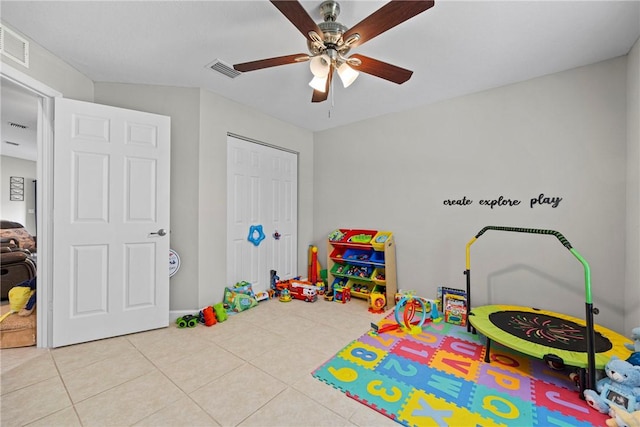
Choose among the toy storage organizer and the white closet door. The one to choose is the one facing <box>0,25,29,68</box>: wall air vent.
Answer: the toy storage organizer

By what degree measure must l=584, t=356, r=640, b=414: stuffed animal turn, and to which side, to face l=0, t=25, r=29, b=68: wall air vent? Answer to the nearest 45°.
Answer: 0° — it already faces it

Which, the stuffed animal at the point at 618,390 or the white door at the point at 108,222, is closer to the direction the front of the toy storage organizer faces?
the white door

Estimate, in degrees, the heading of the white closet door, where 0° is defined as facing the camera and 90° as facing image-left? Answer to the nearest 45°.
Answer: approximately 315°

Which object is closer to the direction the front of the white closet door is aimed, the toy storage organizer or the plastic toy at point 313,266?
the toy storage organizer

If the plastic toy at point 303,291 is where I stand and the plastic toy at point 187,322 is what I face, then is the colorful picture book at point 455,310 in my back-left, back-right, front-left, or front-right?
back-left

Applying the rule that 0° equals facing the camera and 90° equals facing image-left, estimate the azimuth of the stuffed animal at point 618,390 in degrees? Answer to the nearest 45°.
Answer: approximately 45°

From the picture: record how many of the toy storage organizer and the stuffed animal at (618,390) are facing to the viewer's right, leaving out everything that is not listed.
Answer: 0

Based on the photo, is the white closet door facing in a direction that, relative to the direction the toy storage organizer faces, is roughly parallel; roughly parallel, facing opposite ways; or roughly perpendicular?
roughly perpendicular

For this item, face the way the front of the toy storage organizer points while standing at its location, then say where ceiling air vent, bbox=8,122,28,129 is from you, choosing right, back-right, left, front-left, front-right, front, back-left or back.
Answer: front-right

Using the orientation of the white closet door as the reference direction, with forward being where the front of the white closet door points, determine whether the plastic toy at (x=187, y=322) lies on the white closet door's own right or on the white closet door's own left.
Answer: on the white closet door's own right

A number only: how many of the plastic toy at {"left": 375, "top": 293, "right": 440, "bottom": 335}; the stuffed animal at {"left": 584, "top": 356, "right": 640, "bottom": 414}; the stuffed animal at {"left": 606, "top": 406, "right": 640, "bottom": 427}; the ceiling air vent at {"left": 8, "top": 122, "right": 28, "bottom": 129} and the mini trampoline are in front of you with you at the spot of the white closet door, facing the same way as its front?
4

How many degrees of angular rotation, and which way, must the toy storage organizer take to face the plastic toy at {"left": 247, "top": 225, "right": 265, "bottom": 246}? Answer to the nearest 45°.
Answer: approximately 45° to its right
